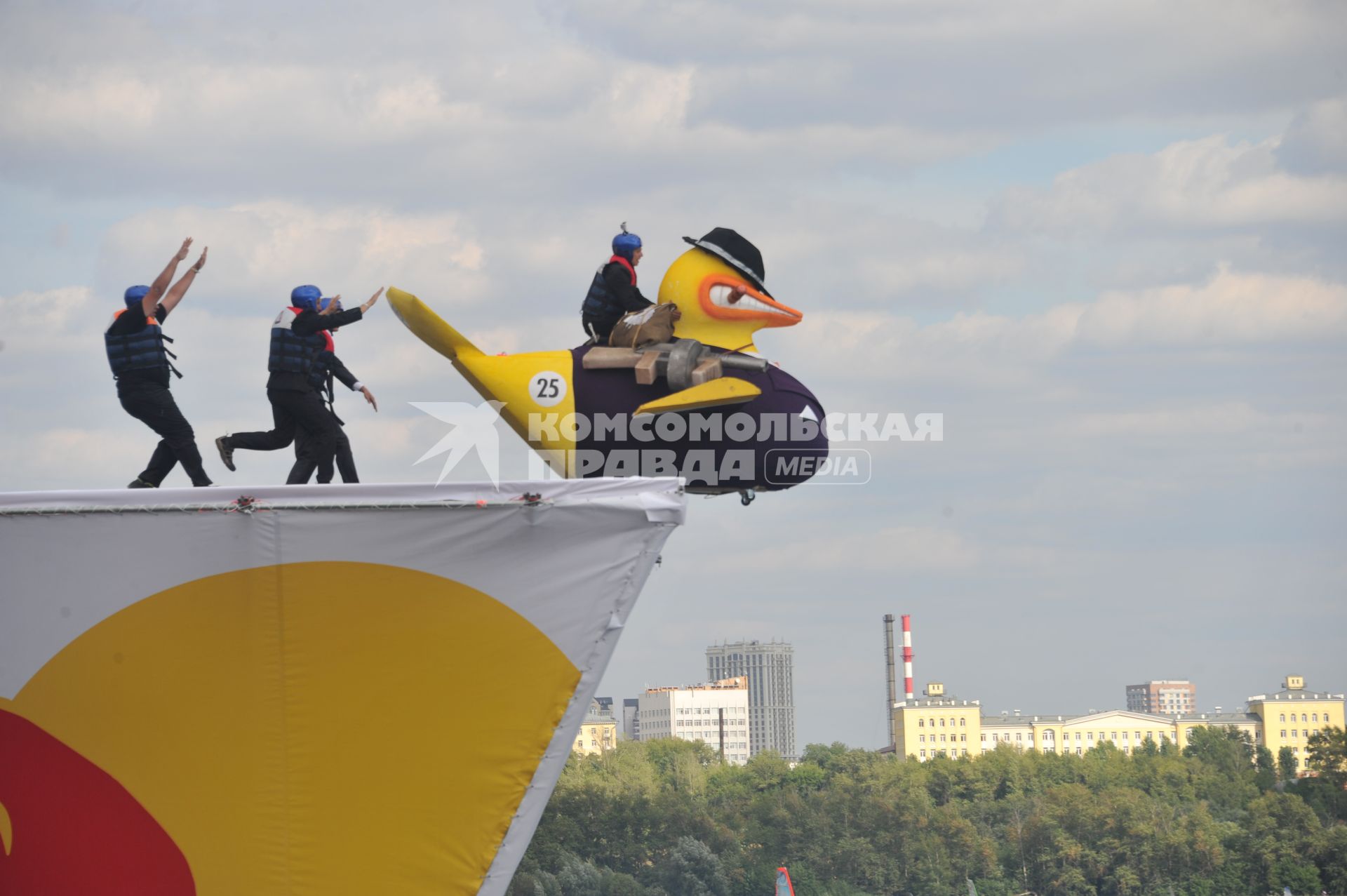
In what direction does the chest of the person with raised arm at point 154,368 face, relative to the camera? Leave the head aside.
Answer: to the viewer's right

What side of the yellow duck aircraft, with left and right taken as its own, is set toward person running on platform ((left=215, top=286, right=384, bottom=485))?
back

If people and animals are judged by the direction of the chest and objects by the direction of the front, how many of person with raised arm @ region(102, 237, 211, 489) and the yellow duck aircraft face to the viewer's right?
2

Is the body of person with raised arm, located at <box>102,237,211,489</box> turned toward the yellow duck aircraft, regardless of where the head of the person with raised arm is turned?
yes

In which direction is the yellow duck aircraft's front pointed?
to the viewer's right

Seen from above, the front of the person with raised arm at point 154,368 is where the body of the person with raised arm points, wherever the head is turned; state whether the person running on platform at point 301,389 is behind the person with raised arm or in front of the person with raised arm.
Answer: in front

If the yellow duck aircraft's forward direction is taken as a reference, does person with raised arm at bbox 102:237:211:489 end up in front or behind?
behind

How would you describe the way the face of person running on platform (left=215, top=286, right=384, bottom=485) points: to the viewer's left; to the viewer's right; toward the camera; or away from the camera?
to the viewer's right
